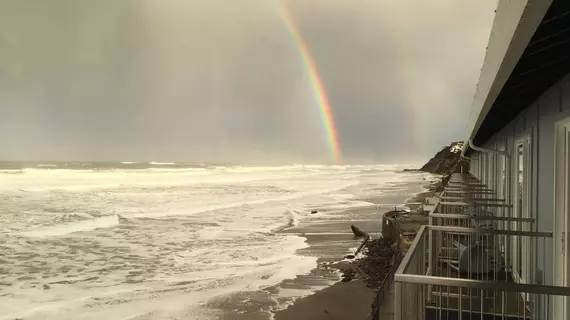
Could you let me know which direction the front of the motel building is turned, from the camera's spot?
facing to the left of the viewer
